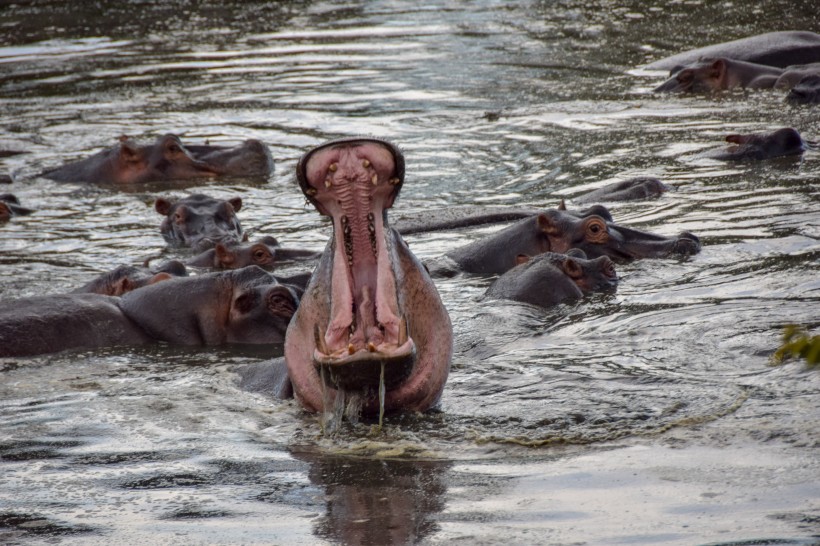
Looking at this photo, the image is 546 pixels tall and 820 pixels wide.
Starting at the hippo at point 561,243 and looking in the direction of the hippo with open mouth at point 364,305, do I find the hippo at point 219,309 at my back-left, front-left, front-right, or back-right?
front-right

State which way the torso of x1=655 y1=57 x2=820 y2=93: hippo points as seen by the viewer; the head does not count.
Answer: to the viewer's left

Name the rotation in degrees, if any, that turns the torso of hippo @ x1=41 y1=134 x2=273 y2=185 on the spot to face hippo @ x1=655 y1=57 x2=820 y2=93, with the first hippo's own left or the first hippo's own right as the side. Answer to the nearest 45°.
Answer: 0° — it already faces it

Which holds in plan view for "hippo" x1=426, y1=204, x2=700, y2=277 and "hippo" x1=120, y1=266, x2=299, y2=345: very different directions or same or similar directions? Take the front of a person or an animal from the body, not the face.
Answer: same or similar directions

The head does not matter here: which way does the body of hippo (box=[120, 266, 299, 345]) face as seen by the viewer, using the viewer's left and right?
facing to the right of the viewer

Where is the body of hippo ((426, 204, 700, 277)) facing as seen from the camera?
to the viewer's right

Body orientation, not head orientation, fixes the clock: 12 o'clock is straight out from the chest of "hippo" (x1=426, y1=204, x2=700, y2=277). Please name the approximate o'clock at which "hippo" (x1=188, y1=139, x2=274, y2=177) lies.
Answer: "hippo" (x1=188, y1=139, x2=274, y2=177) is roughly at 8 o'clock from "hippo" (x1=426, y1=204, x2=700, y2=277).

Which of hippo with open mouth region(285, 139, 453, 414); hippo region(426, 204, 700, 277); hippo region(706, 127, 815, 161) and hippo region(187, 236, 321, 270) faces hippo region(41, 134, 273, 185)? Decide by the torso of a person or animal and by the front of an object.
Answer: hippo region(706, 127, 815, 161)

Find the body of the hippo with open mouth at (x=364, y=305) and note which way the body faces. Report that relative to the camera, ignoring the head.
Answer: toward the camera

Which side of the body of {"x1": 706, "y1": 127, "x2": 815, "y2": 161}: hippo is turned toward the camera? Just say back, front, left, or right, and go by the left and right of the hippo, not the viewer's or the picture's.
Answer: left

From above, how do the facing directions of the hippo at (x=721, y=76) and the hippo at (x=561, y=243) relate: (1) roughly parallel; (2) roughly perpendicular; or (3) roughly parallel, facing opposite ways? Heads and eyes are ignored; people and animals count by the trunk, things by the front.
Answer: roughly parallel, facing opposite ways

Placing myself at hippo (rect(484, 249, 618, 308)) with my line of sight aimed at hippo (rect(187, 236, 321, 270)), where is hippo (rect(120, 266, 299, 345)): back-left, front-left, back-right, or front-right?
front-left

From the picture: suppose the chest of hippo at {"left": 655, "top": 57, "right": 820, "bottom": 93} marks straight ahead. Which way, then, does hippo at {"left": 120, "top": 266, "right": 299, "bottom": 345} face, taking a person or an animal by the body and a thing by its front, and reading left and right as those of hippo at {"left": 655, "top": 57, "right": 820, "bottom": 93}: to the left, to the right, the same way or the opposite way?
the opposite way

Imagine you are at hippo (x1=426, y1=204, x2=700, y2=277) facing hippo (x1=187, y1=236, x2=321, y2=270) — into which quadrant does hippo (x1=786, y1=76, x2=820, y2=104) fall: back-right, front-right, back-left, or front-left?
back-right

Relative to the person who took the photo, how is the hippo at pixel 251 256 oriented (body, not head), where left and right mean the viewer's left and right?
facing to the right of the viewer
